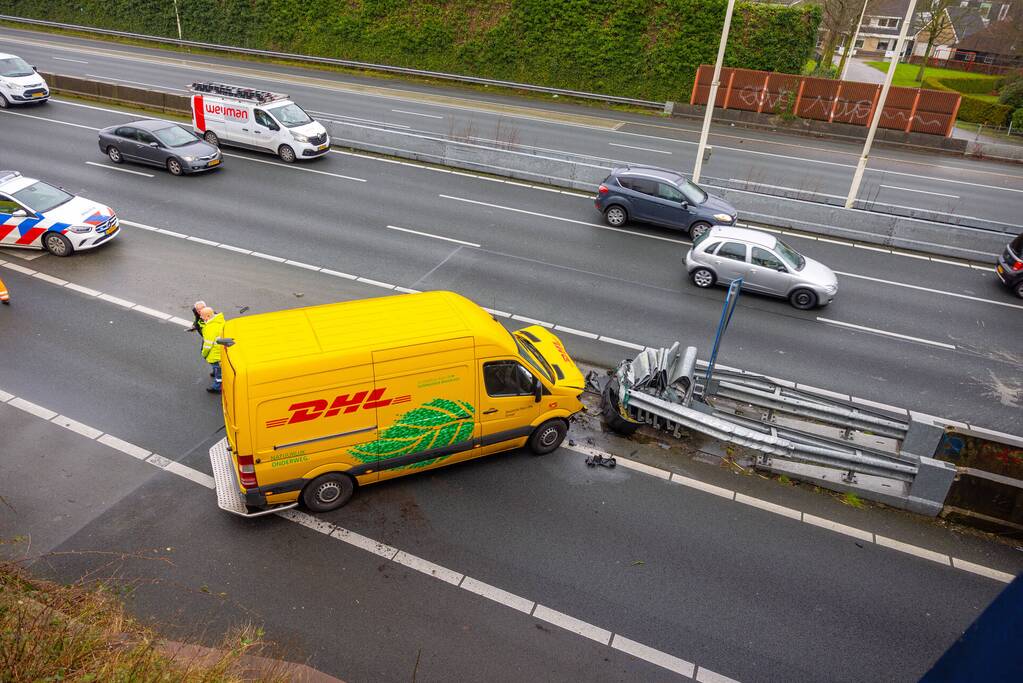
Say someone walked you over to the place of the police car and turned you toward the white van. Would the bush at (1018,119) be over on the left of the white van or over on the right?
right

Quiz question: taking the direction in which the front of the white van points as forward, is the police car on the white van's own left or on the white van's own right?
on the white van's own right

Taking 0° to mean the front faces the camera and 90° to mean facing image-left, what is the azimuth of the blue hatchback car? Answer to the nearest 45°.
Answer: approximately 315°

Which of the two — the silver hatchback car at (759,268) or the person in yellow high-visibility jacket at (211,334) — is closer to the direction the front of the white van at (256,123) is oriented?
the silver hatchback car

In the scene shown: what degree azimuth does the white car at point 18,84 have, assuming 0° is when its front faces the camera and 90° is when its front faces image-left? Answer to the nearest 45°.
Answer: approximately 315°

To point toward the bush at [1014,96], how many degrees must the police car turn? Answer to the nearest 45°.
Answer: approximately 45° to its left

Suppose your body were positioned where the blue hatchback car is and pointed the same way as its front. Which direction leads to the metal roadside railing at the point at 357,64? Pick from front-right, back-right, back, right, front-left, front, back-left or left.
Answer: back

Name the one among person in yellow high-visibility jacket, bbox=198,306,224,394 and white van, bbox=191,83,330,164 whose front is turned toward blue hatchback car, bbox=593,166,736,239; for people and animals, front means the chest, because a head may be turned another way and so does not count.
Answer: the white van

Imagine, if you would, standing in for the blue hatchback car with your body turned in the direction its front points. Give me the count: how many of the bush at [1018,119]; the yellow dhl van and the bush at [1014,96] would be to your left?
2
